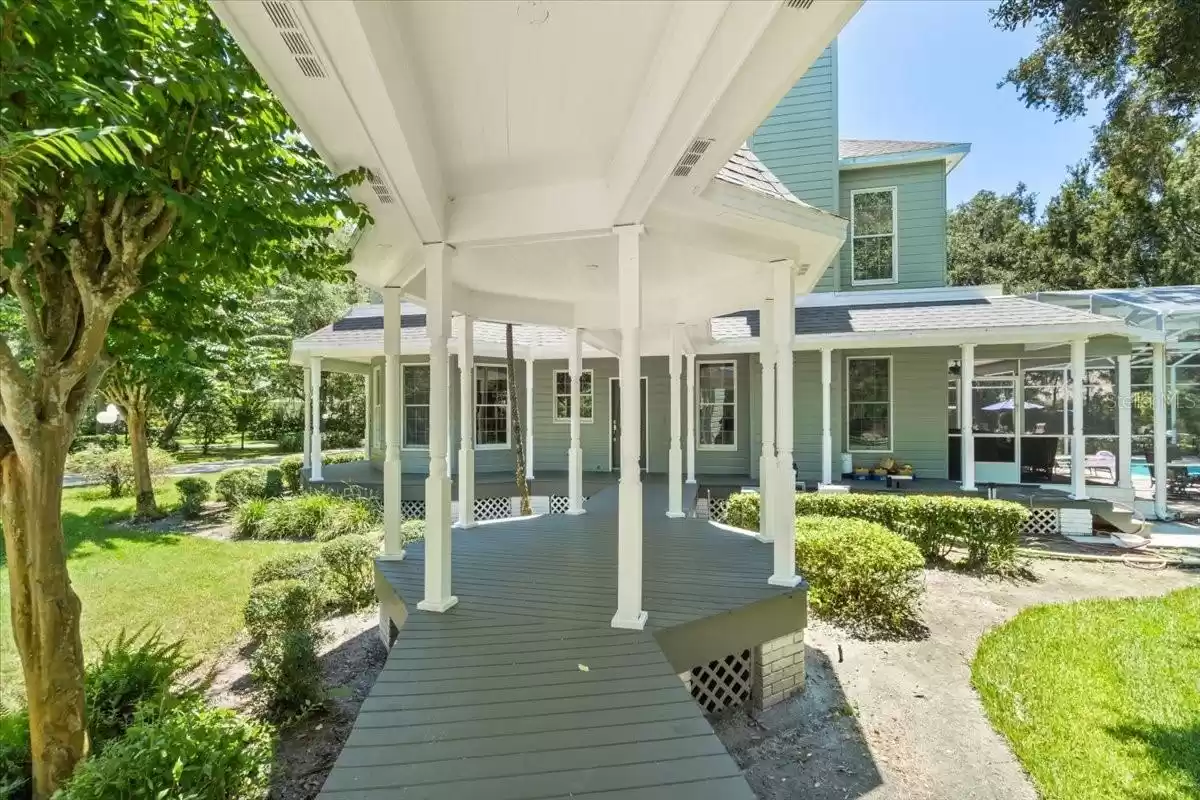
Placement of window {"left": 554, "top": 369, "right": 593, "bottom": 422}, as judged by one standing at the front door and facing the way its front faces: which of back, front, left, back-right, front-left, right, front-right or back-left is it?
right

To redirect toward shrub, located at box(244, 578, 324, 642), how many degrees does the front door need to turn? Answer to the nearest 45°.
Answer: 0° — it already faces it

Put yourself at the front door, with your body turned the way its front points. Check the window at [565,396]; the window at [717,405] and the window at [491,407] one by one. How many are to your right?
2

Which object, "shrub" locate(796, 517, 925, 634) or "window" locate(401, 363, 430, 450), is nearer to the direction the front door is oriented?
the shrub

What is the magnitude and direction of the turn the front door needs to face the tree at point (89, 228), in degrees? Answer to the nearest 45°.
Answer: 0° — it already faces it

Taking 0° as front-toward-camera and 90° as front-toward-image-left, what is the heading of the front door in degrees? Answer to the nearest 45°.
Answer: approximately 0°

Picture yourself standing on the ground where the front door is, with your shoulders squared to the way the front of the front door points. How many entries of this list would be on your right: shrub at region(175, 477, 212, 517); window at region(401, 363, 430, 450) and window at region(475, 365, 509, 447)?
3

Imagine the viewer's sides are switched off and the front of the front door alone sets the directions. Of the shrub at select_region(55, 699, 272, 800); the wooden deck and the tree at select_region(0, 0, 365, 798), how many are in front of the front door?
3

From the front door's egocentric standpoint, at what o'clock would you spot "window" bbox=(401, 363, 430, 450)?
The window is roughly at 3 o'clock from the front door.

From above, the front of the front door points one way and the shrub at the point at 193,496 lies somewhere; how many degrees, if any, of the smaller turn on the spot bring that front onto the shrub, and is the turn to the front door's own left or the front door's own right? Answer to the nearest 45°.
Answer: approximately 90° to the front door's own right

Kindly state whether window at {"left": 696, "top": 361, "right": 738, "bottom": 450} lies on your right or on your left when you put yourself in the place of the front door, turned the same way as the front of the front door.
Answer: on your left

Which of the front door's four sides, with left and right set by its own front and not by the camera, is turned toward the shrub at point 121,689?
front

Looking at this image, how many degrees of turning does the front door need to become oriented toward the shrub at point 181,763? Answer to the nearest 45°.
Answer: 0° — it already faces it

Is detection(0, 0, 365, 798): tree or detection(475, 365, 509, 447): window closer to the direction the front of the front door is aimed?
the tree

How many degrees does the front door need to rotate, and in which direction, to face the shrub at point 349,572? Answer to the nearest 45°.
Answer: approximately 45° to its right

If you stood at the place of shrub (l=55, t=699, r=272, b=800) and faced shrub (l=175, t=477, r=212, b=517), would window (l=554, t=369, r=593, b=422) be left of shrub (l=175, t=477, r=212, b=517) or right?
right

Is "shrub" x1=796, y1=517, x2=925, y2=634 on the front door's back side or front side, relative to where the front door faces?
on the front side
